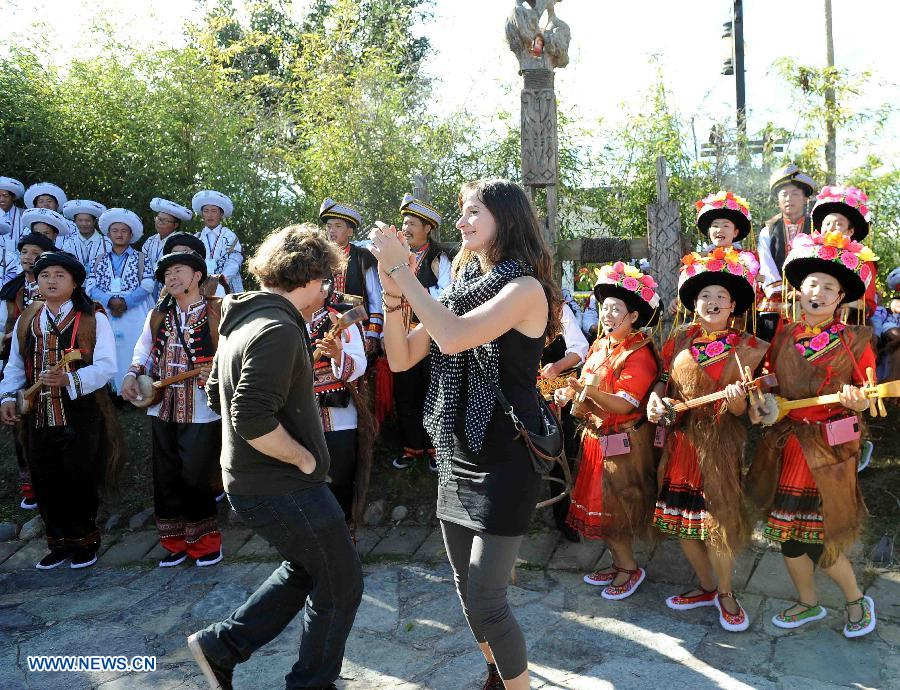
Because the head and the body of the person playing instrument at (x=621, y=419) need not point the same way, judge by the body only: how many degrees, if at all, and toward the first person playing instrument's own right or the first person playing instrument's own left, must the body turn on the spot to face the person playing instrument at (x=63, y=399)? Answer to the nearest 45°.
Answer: approximately 45° to the first person playing instrument's own right

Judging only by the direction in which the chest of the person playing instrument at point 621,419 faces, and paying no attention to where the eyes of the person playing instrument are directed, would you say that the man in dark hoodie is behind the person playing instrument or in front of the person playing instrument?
in front

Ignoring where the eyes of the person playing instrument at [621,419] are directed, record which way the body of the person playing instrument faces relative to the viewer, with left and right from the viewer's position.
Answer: facing the viewer and to the left of the viewer

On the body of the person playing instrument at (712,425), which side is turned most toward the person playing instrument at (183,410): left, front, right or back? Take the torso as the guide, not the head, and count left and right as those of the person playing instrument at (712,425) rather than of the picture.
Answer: right

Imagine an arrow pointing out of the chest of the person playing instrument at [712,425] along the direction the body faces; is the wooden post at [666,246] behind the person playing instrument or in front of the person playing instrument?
behind

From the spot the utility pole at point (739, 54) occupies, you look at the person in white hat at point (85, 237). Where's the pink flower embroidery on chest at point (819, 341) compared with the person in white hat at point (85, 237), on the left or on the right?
left

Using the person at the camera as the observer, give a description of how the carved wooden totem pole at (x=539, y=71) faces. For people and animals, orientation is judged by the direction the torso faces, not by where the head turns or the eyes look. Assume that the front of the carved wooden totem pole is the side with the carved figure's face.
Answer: facing the viewer

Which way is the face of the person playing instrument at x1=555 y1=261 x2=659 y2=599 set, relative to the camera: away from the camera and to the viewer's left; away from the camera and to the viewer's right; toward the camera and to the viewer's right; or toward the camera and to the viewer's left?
toward the camera and to the viewer's left

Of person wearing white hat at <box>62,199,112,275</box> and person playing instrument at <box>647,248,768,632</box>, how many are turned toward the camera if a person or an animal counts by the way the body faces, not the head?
2

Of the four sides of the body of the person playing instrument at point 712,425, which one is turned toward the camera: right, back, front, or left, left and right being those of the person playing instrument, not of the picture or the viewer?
front

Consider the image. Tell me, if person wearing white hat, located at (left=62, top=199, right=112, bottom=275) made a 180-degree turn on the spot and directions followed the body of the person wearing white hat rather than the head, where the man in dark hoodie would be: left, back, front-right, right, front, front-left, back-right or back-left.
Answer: back

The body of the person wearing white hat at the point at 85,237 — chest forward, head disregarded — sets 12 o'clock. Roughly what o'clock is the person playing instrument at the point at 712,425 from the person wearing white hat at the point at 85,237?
the person playing instrument at the point at 712,425 is roughly at 11 o'clock from the person wearing white hat at the point at 85,237.
